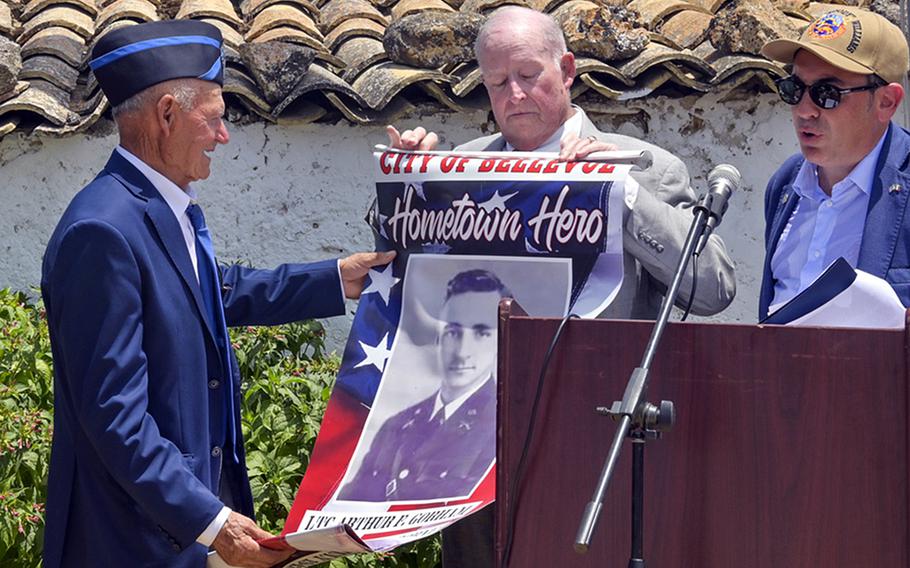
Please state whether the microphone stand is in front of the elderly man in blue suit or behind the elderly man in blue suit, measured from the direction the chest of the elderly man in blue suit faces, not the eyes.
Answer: in front

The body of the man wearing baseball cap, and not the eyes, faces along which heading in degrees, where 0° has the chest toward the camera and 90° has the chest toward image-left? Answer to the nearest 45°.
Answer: approximately 45°

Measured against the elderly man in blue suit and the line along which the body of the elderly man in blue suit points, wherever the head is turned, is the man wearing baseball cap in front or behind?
in front

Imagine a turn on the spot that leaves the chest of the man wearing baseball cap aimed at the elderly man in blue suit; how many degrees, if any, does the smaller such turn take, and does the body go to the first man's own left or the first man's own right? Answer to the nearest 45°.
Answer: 0° — they already face them

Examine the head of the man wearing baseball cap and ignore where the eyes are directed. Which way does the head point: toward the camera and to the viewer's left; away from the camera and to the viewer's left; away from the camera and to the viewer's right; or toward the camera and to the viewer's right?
toward the camera and to the viewer's left

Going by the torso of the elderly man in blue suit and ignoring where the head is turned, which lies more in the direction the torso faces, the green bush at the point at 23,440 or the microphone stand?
the microphone stand

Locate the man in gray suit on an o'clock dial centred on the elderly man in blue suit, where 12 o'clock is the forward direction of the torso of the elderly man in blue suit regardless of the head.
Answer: The man in gray suit is roughly at 11 o'clock from the elderly man in blue suit.

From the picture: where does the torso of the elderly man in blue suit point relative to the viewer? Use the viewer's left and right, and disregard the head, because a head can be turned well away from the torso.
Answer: facing to the right of the viewer

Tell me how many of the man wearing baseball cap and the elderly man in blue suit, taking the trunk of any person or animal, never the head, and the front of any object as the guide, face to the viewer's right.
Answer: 1

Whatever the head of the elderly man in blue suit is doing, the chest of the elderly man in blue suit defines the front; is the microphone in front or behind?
in front

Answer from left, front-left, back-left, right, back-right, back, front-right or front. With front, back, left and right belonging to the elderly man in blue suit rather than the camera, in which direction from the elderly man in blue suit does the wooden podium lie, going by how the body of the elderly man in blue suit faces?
front-right

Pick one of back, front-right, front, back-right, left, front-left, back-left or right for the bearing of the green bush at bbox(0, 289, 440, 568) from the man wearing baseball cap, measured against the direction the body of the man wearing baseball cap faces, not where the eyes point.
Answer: front-right
